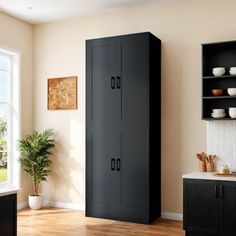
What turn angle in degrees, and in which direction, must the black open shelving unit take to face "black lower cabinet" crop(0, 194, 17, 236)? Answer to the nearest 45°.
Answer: approximately 45° to its right

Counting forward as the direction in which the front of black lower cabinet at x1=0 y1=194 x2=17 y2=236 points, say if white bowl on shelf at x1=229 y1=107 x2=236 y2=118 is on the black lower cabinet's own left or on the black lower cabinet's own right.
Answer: on the black lower cabinet's own left

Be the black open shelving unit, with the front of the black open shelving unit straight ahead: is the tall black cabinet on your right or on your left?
on your right

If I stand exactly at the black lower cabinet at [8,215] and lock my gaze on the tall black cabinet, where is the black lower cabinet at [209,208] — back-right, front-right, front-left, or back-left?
front-right

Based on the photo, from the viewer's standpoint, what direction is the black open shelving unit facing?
toward the camera

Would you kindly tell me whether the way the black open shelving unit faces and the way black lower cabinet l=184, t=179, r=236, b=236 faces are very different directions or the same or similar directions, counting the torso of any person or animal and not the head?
same or similar directions

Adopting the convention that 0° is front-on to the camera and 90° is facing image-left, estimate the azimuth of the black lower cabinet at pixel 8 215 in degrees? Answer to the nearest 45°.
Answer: approximately 315°

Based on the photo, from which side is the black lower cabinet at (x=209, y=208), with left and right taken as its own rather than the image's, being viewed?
front

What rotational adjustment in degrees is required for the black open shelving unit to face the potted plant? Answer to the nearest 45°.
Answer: approximately 90° to its right
